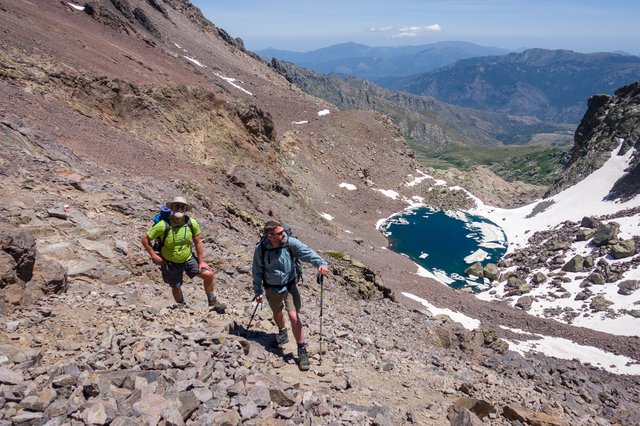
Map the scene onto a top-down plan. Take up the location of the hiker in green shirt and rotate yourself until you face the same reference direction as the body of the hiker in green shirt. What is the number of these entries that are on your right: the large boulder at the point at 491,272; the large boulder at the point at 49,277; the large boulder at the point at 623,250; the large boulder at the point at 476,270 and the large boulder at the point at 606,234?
1

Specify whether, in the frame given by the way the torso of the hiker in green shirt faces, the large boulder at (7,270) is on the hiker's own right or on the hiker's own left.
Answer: on the hiker's own right

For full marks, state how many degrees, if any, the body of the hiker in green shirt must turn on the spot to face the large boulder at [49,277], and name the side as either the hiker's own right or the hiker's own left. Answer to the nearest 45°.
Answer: approximately 90° to the hiker's own right

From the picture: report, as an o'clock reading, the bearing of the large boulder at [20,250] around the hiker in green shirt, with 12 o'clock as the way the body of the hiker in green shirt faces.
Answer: The large boulder is roughly at 3 o'clock from the hiker in green shirt.

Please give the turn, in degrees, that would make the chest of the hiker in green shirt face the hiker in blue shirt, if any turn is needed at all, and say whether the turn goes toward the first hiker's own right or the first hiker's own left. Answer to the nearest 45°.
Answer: approximately 45° to the first hiker's own left

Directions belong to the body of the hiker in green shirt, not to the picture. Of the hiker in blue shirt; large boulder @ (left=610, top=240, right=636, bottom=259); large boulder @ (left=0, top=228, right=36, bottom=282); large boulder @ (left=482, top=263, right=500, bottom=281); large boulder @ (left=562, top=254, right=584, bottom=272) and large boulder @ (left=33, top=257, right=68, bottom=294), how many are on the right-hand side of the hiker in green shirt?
2

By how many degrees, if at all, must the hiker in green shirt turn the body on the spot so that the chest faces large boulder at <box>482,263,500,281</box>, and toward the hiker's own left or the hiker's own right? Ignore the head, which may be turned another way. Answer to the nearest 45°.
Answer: approximately 135° to the hiker's own left

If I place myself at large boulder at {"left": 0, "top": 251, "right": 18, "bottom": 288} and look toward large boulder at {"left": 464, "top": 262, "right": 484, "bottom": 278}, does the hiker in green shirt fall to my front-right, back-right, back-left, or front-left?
front-right

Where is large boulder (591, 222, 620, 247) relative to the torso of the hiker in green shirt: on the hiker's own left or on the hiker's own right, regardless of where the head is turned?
on the hiker's own left

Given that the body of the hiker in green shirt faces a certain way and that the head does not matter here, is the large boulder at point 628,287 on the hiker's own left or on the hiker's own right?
on the hiker's own left

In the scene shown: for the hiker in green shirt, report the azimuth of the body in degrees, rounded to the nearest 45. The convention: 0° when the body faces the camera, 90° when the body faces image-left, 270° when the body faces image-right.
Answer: approximately 0°

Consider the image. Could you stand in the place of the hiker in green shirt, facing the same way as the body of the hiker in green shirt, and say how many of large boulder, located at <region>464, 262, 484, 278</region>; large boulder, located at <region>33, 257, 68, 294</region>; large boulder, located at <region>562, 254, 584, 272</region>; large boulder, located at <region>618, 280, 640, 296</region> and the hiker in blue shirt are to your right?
1
